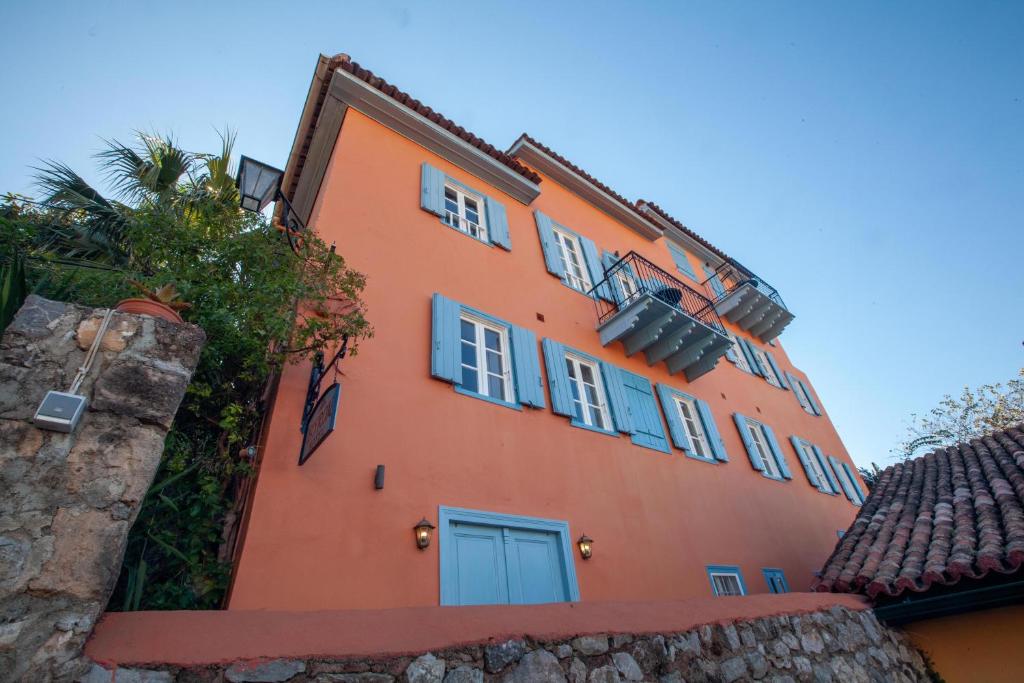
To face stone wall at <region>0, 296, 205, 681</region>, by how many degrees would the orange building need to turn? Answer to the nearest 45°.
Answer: approximately 45° to its right

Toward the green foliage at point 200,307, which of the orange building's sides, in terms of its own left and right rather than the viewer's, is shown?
right

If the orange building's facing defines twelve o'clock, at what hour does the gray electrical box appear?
The gray electrical box is roughly at 2 o'clock from the orange building.

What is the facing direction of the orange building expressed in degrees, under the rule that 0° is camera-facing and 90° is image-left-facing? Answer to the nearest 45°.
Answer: approximately 315°

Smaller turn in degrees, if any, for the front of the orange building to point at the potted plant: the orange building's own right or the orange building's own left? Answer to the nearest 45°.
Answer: approximately 45° to the orange building's own right
